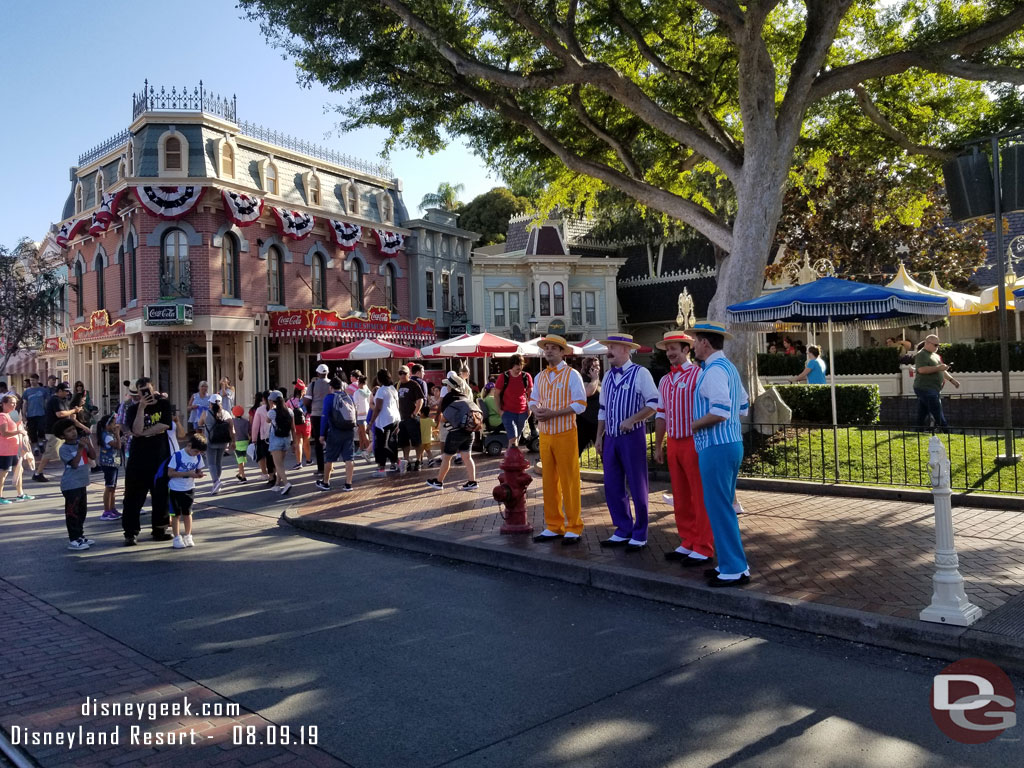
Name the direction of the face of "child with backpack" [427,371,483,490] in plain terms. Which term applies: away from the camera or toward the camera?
away from the camera

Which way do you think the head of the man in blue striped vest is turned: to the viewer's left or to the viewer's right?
to the viewer's left

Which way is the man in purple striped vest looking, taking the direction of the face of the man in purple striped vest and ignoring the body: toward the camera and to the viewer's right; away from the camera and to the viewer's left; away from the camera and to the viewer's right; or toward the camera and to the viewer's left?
toward the camera and to the viewer's left

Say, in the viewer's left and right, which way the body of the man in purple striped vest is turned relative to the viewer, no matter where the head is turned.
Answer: facing the viewer and to the left of the viewer

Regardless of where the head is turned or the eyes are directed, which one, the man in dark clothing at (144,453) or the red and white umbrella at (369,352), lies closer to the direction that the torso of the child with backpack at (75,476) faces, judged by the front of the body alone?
the man in dark clothing

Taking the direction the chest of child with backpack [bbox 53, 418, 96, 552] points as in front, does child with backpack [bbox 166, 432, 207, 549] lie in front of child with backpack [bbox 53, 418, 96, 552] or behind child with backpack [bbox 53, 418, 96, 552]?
in front

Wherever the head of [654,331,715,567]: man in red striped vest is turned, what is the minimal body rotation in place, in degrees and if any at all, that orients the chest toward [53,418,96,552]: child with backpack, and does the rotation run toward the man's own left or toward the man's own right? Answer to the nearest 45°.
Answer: approximately 45° to the man's own right

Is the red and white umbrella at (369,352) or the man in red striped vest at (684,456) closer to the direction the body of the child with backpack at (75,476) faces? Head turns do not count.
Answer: the man in red striped vest

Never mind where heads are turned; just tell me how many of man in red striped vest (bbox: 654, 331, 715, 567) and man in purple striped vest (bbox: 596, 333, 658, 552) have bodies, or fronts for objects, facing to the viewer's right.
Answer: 0

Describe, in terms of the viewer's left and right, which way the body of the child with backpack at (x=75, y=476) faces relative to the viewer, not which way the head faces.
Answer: facing the viewer and to the right of the viewer

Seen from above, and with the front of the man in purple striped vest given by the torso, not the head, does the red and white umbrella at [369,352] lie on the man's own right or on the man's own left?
on the man's own right

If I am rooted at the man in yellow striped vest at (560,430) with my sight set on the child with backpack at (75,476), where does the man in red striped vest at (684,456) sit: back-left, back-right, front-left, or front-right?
back-left
